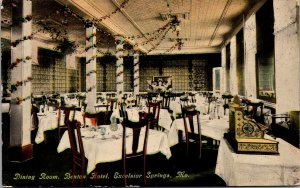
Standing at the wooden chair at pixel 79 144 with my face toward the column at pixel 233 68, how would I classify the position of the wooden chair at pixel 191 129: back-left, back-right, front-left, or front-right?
front-right

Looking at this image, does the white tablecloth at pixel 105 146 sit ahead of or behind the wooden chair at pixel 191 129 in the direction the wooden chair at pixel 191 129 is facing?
behind

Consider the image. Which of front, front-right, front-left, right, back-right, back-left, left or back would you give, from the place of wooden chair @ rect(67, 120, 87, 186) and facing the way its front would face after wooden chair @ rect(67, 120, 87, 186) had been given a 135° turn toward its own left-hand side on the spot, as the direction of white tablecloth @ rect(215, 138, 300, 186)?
back-left

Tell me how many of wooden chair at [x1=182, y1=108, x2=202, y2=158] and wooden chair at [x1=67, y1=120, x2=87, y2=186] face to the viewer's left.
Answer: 0

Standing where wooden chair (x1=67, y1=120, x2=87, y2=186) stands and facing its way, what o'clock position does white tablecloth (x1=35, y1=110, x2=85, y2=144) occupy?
The white tablecloth is roughly at 10 o'clock from the wooden chair.

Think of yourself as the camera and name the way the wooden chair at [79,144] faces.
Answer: facing away from the viewer and to the right of the viewer

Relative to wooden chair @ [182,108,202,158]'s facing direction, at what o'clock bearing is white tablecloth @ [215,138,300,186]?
The white tablecloth is roughly at 4 o'clock from the wooden chair.

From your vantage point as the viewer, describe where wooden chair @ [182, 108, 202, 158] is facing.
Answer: facing away from the viewer and to the right of the viewer

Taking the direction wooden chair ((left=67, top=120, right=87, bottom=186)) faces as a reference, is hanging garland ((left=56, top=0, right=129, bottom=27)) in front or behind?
in front

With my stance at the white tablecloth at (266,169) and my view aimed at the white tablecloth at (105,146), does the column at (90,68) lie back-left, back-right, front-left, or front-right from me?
front-right

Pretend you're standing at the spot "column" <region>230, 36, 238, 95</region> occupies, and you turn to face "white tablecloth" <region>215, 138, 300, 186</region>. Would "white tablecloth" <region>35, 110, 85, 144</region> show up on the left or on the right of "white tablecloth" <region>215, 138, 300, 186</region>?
right
